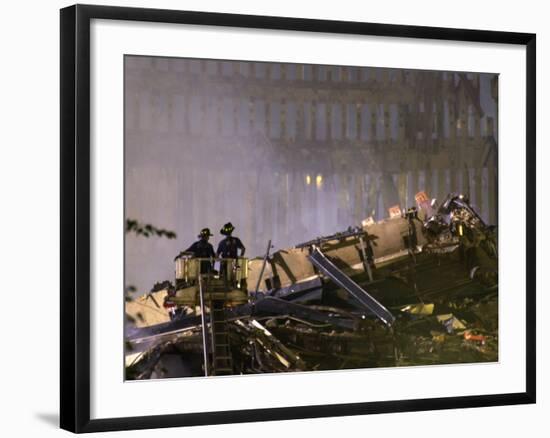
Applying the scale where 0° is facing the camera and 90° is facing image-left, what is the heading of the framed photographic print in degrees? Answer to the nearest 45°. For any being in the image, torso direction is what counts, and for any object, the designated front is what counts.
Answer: approximately 315°
